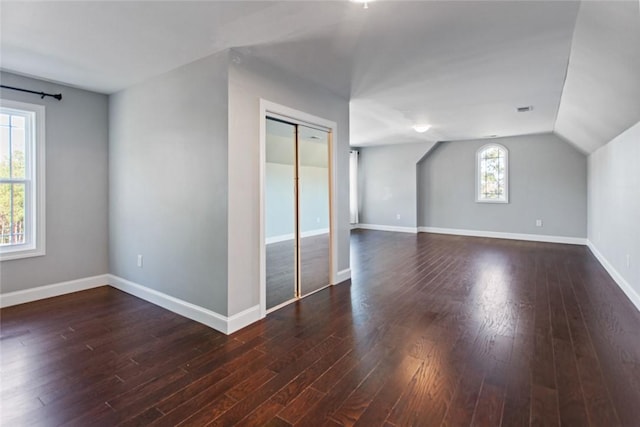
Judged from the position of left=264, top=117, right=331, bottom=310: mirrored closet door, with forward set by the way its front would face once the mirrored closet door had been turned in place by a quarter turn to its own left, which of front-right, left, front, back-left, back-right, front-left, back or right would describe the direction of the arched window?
front

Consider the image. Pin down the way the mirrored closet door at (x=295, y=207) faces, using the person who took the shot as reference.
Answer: facing the viewer and to the right of the viewer

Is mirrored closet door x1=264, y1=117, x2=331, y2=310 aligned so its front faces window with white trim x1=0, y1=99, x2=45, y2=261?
no
